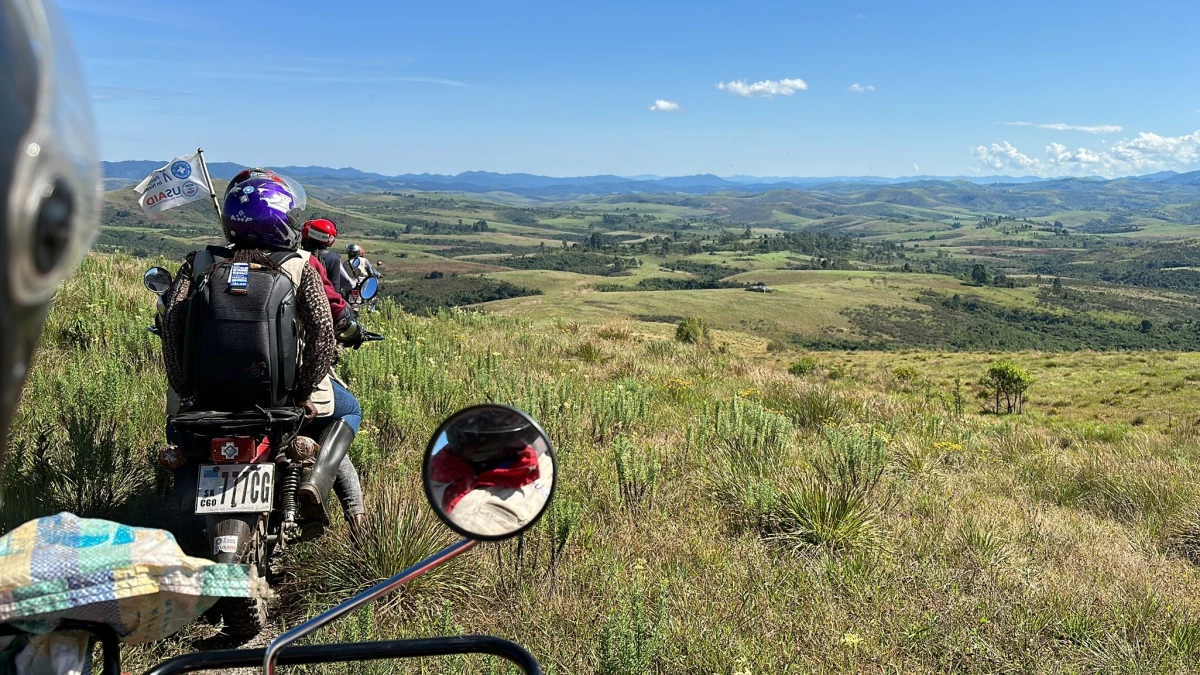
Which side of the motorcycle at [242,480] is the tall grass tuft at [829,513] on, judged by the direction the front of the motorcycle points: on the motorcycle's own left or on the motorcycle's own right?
on the motorcycle's own right

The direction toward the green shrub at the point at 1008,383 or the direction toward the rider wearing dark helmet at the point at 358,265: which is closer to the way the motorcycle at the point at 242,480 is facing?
the rider wearing dark helmet

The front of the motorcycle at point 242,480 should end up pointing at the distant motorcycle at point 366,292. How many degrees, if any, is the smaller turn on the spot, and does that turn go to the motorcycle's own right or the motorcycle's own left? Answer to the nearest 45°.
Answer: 0° — it already faces it

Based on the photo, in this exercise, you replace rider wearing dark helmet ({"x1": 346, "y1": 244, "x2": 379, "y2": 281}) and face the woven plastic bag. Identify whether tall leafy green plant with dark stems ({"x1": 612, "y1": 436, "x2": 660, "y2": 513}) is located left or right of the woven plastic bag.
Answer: left

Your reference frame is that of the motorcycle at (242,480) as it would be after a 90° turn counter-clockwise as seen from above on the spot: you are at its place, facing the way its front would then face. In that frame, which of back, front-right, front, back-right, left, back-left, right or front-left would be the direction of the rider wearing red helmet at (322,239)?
right

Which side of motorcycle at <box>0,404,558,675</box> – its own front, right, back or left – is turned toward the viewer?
back

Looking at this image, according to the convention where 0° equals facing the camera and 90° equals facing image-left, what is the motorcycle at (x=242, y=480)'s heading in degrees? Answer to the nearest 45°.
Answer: approximately 180°

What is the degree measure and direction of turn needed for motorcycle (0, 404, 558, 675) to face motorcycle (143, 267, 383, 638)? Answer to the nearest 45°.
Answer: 0° — it already faces it

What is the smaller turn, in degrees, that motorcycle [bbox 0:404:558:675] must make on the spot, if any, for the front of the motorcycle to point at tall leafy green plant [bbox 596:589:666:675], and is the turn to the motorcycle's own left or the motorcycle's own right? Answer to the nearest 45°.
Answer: approximately 45° to the motorcycle's own right

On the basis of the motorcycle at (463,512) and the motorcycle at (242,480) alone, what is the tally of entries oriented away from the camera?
2

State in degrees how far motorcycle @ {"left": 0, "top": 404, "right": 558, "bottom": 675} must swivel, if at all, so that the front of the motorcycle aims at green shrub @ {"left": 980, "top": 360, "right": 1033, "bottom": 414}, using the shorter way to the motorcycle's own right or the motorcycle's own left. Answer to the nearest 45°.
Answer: approximately 45° to the motorcycle's own right

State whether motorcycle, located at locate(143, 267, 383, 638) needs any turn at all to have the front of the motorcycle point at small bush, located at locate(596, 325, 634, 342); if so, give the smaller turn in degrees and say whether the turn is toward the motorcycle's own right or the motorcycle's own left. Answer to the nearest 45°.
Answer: approximately 45° to the motorcycle's own right

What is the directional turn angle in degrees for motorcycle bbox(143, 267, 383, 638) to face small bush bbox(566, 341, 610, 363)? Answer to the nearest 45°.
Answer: approximately 45° to its right

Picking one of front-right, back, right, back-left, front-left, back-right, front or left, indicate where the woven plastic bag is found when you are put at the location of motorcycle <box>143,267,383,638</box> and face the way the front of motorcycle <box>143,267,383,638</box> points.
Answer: back
